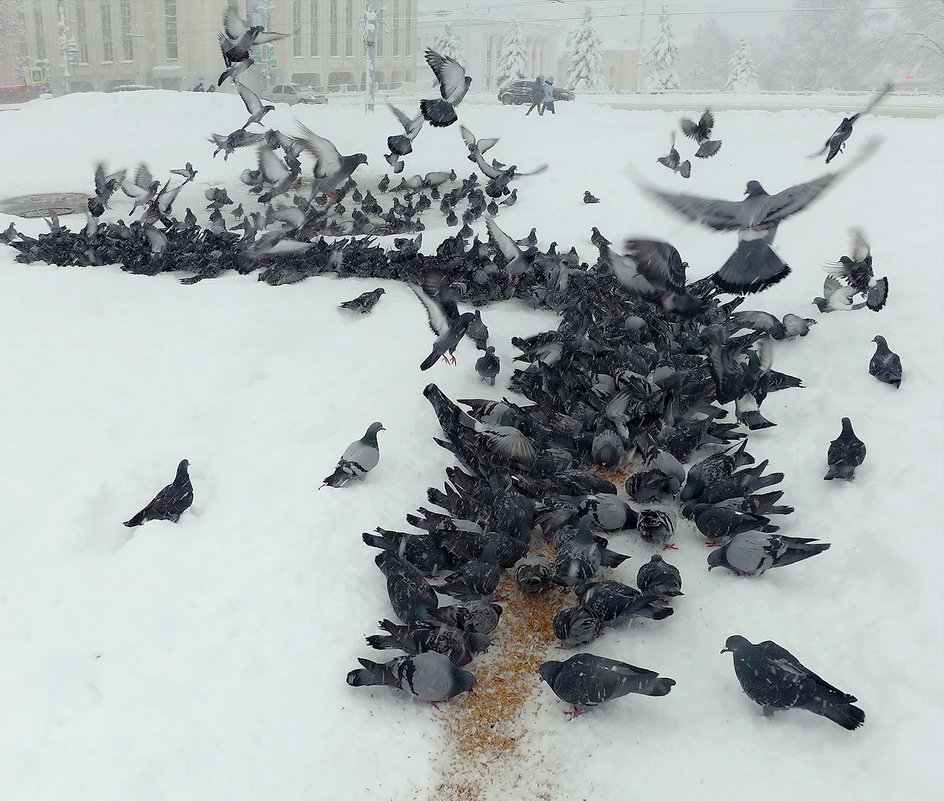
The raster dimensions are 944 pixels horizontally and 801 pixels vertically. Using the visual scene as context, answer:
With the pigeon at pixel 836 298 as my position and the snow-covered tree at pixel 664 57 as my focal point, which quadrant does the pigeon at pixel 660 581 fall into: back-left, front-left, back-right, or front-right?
back-left

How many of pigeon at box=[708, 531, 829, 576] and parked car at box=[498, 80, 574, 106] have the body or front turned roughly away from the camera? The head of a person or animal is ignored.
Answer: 0

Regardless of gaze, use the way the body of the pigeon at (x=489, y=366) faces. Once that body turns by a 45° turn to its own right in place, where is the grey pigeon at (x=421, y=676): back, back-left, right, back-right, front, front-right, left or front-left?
front-left

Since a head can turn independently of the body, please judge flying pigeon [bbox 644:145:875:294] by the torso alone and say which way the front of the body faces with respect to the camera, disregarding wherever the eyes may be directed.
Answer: away from the camera

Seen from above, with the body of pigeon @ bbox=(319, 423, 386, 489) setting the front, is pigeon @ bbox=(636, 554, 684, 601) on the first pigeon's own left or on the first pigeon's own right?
on the first pigeon's own right

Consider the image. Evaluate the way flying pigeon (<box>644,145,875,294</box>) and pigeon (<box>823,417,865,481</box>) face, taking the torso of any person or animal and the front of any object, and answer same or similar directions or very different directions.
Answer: same or similar directions

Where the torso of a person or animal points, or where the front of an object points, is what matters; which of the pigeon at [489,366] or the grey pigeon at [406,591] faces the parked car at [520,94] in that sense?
the pigeon

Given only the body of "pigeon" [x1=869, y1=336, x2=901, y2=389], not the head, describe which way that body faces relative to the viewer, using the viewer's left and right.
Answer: facing away from the viewer and to the left of the viewer

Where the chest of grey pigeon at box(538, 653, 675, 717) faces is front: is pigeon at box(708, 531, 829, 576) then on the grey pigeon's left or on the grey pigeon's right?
on the grey pigeon's right

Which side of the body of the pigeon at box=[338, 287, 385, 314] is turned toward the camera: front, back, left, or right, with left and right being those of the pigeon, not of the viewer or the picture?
right

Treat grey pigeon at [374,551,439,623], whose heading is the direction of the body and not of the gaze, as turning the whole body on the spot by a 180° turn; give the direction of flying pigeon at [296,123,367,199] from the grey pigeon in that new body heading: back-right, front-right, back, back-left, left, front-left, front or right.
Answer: front-right

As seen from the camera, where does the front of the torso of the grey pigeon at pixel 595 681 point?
to the viewer's left
